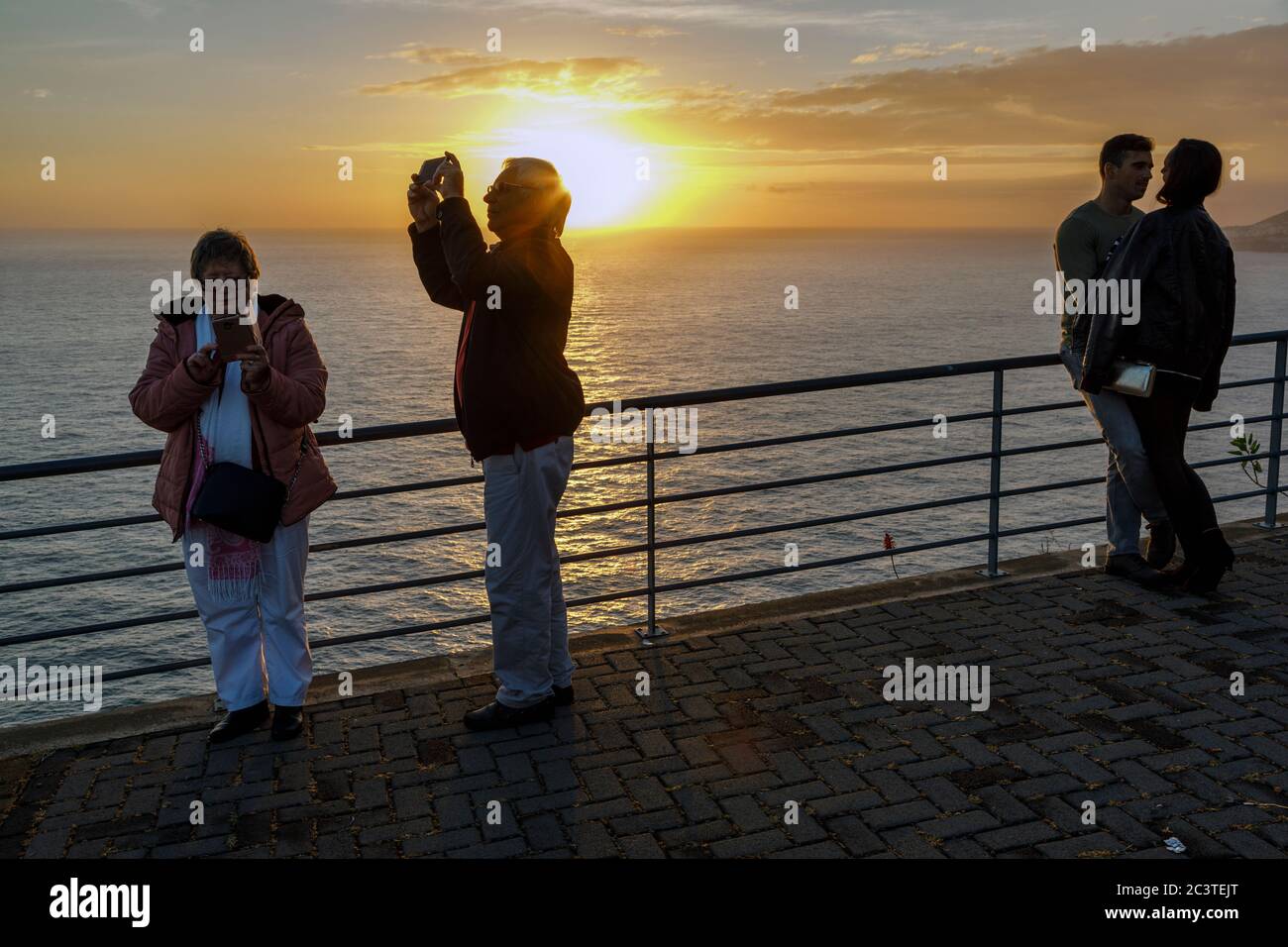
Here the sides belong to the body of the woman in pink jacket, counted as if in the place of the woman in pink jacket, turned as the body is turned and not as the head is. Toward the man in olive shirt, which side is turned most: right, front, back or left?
left

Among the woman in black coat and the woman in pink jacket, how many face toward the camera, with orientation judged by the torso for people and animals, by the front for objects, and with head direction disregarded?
1

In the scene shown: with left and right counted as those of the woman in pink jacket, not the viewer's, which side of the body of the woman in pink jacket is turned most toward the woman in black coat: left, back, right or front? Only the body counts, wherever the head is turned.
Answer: left

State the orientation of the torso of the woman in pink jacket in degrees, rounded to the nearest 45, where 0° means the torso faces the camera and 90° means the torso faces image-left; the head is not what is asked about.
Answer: approximately 0°

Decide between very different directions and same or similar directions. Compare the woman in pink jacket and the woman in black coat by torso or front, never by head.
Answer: very different directions
